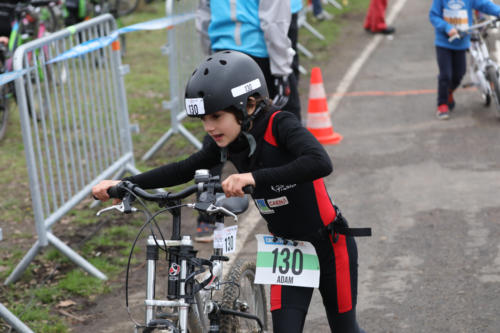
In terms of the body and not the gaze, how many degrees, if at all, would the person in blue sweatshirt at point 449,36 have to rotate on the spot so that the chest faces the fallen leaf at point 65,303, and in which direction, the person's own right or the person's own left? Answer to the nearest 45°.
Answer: approximately 45° to the person's own right

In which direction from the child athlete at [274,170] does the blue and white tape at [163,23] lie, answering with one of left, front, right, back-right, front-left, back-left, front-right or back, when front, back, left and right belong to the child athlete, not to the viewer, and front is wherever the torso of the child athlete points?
back-right

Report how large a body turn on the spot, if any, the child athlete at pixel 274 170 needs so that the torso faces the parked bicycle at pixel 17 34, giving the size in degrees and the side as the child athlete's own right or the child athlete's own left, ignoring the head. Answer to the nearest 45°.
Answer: approximately 90° to the child athlete's own right

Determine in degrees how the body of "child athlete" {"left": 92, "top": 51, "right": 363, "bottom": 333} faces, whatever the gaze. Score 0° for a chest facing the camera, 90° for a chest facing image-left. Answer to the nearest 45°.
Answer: approximately 45°

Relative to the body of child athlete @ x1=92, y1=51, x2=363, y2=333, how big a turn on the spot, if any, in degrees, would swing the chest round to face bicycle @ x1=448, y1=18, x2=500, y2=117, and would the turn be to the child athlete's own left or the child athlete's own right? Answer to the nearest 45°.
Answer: approximately 180°

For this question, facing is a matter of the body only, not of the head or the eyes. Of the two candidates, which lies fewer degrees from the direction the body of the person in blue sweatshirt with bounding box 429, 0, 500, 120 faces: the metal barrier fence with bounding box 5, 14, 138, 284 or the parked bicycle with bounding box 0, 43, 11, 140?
the metal barrier fence
